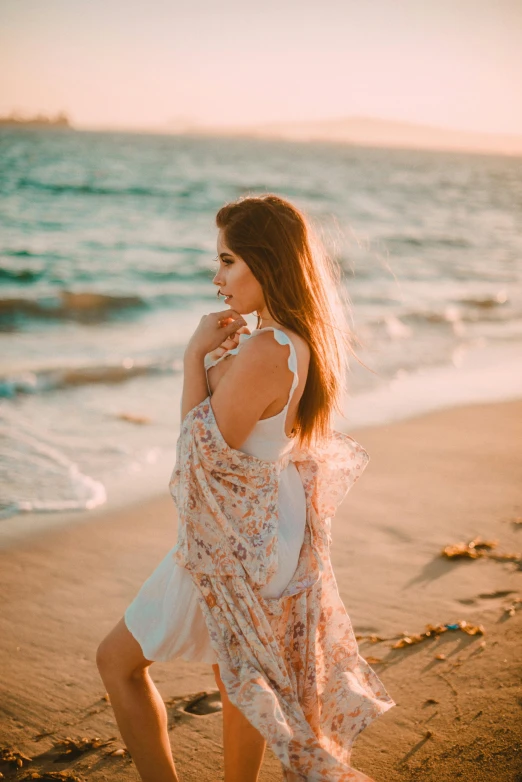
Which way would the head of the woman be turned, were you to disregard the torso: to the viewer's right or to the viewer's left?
to the viewer's left

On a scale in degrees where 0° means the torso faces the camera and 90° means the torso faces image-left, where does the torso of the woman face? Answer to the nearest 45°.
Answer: approximately 90°
